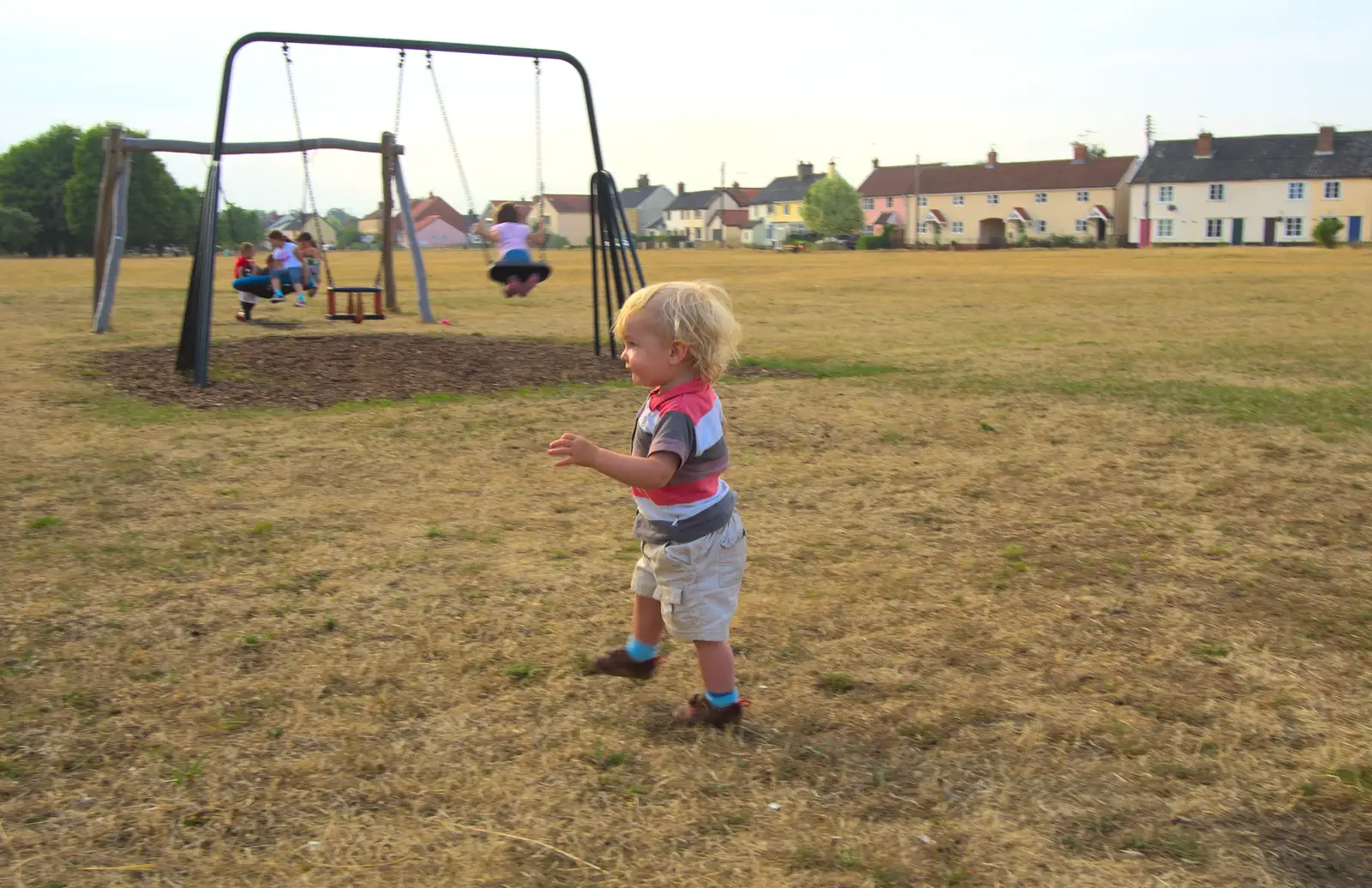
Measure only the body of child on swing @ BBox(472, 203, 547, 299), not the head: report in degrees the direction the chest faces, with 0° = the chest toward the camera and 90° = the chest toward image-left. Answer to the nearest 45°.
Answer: approximately 180°

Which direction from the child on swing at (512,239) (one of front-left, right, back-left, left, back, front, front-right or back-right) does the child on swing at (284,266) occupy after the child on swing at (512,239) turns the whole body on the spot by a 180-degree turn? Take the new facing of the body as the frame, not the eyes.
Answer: back-right
